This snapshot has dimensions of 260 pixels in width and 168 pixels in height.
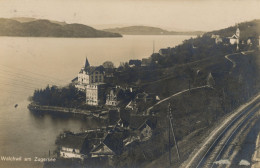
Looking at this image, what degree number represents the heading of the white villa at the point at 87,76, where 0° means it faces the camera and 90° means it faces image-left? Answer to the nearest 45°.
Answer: approximately 45°
